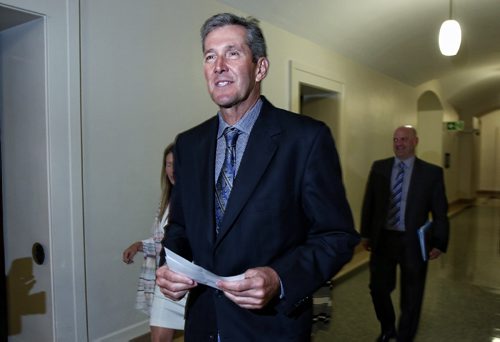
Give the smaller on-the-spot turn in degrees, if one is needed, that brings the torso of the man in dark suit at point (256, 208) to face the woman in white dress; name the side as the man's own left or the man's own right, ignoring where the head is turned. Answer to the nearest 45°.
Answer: approximately 90° to the man's own right

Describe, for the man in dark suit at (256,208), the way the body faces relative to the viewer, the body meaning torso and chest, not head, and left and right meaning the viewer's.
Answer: facing the viewer and to the left of the viewer

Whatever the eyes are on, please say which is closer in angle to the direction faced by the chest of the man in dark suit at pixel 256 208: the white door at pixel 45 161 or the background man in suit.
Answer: the white door

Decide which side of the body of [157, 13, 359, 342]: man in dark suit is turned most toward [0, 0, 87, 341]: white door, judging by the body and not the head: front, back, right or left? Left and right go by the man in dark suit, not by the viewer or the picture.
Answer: right

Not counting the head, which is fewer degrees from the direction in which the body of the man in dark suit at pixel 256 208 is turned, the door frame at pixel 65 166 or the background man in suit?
the door frame

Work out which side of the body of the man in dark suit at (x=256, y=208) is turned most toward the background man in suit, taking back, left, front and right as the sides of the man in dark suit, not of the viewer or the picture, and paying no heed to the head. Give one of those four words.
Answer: back

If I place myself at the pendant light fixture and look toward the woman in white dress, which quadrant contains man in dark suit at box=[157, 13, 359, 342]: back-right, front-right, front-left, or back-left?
front-left

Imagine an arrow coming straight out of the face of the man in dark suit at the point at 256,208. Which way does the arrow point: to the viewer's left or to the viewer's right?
to the viewer's left

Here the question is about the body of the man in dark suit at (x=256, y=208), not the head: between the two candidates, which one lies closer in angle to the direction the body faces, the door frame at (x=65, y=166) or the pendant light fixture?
the door frame

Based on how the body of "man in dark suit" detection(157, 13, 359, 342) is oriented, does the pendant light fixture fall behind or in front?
behind

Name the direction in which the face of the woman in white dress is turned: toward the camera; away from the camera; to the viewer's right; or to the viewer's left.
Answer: toward the camera

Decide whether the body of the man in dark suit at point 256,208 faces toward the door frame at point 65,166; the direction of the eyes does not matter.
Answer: no
